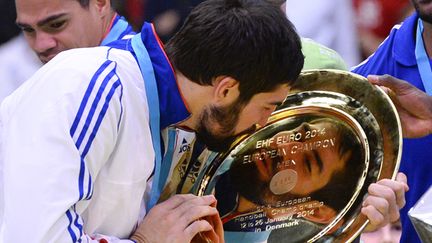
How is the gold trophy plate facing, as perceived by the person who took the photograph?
facing the viewer and to the left of the viewer
